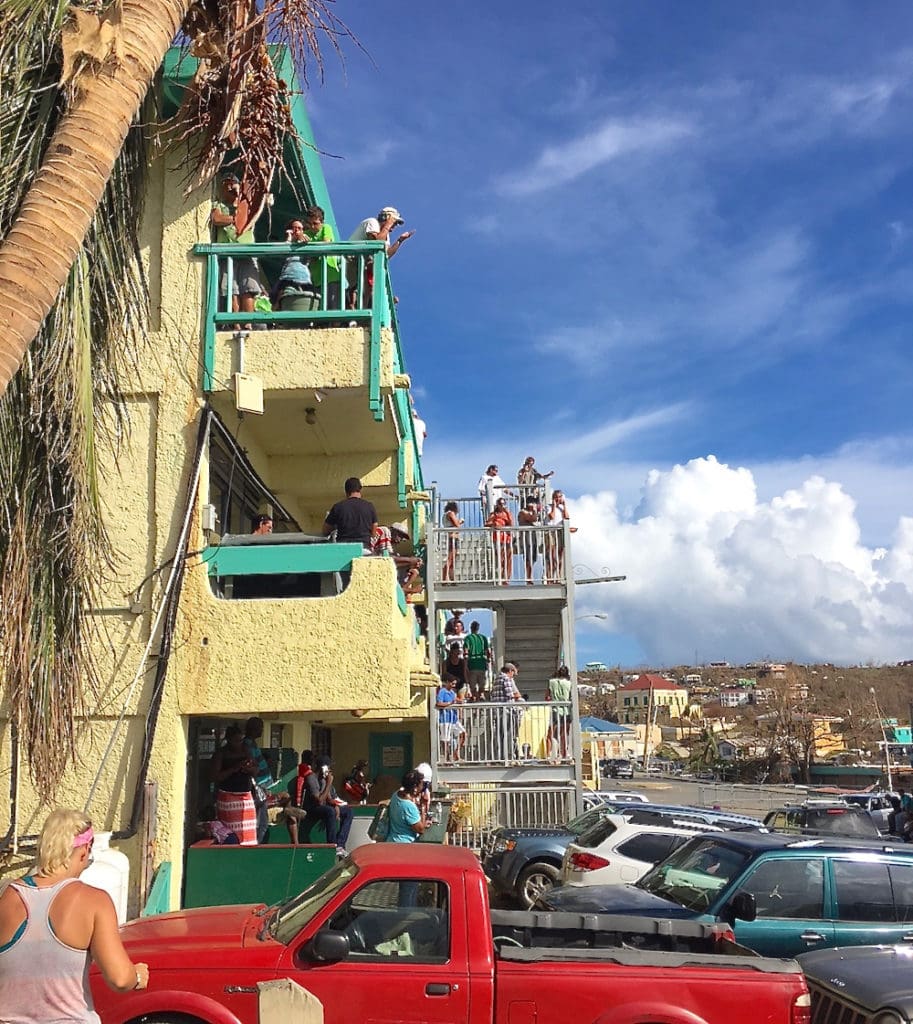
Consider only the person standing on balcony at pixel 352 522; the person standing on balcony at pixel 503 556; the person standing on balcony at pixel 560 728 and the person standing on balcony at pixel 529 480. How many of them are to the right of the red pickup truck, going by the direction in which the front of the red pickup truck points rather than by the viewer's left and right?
4

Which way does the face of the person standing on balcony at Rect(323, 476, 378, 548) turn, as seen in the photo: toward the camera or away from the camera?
away from the camera

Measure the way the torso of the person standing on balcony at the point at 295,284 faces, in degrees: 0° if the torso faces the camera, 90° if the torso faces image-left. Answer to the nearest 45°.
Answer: approximately 0°

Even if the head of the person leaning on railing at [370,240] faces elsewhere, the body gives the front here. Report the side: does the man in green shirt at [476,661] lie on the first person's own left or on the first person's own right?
on the first person's own left

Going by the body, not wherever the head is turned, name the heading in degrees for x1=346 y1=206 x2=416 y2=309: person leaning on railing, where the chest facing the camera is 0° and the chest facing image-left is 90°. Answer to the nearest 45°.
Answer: approximately 270°

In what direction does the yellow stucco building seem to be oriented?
to the viewer's right

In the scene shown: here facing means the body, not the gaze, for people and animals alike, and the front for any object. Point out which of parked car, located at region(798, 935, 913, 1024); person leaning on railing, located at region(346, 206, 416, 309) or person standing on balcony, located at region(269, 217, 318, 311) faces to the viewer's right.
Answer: the person leaning on railing
